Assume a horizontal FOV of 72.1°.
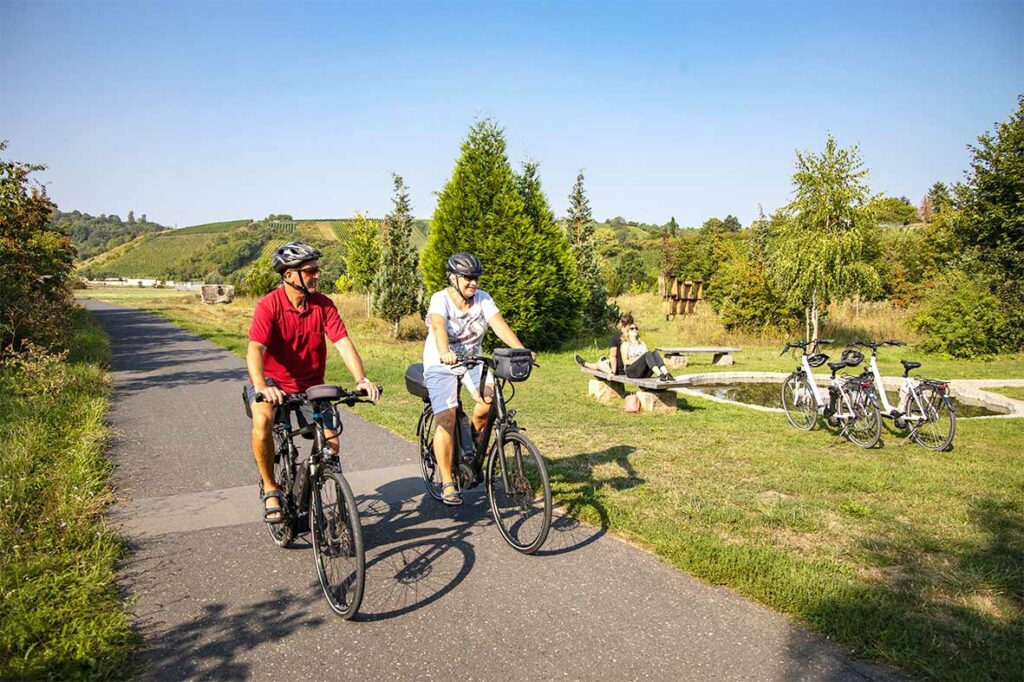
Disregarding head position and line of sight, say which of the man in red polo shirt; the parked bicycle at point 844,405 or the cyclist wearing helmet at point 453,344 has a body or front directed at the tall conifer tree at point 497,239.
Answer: the parked bicycle

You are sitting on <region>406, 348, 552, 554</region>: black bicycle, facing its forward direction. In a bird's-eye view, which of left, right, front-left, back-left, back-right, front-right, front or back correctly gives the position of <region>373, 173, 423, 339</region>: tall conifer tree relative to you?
back-left

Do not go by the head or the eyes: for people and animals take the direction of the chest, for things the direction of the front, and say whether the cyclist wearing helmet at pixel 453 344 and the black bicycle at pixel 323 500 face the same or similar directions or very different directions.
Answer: same or similar directions

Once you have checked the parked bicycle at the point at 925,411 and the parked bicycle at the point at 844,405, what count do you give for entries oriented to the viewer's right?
0

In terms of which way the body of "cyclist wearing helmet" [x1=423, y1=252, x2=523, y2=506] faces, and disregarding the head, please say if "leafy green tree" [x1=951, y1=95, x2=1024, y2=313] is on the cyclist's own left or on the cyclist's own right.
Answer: on the cyclist's own left

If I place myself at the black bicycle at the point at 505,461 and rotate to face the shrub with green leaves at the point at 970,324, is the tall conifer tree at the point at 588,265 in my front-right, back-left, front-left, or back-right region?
front-left

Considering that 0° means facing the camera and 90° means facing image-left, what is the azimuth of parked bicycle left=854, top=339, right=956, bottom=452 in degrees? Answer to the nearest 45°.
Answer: approximately 135°

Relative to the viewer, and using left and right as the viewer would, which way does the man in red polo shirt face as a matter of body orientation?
facing the viewer and to the right of the viewer

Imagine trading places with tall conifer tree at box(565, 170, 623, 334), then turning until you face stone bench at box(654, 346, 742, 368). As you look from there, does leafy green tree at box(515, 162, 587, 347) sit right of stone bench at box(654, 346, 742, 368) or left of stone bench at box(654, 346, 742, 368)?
right

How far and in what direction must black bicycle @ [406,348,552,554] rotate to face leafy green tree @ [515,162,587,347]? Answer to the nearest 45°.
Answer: approximately 135° to its left

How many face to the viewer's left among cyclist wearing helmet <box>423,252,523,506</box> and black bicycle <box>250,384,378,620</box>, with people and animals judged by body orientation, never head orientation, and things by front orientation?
0

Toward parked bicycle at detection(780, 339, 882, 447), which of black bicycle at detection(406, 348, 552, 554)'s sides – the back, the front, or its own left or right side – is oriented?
left

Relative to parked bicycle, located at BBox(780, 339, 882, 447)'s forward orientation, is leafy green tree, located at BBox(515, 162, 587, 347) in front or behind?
in front

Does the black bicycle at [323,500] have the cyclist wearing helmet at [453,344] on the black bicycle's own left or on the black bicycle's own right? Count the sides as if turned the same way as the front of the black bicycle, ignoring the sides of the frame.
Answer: on the black bicycle's own left

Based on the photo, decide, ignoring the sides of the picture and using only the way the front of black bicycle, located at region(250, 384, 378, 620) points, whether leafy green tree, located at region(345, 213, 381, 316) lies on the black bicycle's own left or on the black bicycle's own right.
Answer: on the black bicycle's own left
